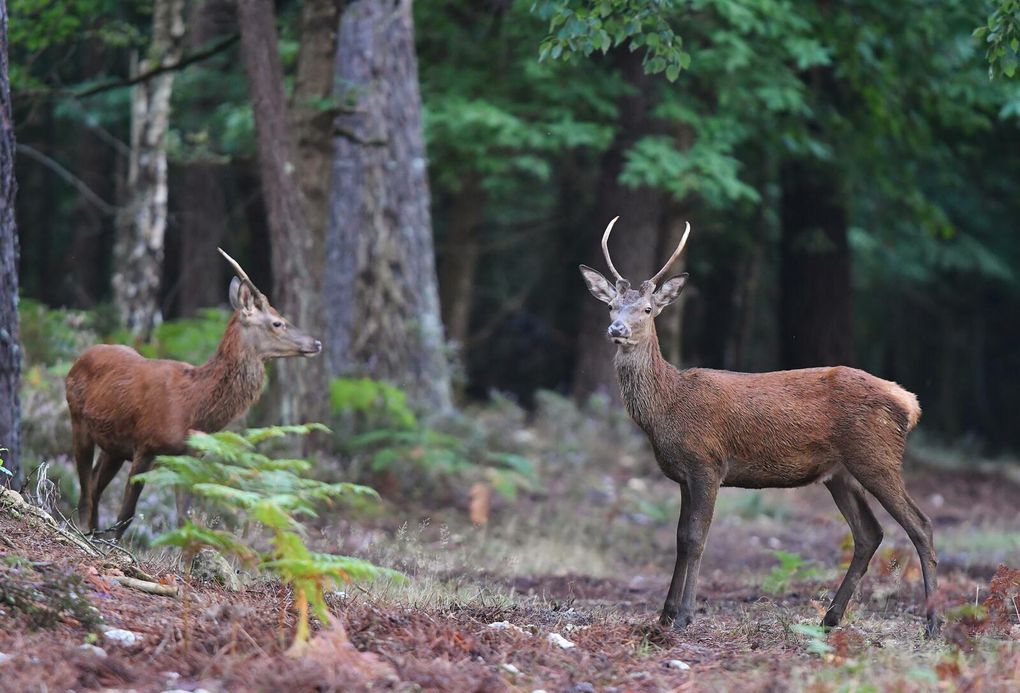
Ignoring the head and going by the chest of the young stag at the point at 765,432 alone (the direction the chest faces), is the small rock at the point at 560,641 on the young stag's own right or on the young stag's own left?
on the young stag's own left

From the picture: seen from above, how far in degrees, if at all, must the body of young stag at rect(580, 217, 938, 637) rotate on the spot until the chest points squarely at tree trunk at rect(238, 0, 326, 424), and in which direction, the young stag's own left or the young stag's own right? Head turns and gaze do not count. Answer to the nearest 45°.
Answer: approximately 45° to the young stag's own right

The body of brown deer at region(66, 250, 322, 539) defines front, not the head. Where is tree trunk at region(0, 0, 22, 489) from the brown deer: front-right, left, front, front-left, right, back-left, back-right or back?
back-right

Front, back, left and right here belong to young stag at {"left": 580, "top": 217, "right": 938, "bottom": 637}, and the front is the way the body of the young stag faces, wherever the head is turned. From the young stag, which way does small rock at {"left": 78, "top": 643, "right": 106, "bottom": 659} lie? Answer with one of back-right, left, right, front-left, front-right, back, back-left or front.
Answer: front-left

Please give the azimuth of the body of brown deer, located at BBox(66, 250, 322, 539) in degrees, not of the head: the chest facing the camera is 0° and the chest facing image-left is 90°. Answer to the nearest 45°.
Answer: approximately 270°

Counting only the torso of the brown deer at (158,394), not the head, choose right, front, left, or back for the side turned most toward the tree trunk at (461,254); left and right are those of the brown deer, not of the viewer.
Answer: left

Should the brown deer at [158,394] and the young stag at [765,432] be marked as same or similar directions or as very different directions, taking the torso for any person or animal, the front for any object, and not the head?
very different directions

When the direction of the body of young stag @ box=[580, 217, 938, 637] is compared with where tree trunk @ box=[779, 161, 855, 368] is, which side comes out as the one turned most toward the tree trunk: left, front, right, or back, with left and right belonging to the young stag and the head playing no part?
right

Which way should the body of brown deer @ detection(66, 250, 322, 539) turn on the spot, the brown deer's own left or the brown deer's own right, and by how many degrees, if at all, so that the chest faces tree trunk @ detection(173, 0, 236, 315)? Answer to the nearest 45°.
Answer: approximately 90° to the brown deer's own left

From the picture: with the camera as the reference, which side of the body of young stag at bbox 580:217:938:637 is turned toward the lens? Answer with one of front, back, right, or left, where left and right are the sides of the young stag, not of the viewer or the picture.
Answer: left

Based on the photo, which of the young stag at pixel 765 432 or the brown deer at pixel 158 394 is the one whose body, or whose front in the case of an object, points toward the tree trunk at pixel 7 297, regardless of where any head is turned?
the young stag

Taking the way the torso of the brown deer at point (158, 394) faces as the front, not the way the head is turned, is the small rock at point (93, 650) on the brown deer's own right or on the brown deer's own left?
on the brown deer's own right

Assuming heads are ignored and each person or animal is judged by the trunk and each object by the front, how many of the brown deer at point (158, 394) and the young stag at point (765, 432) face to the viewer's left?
1
